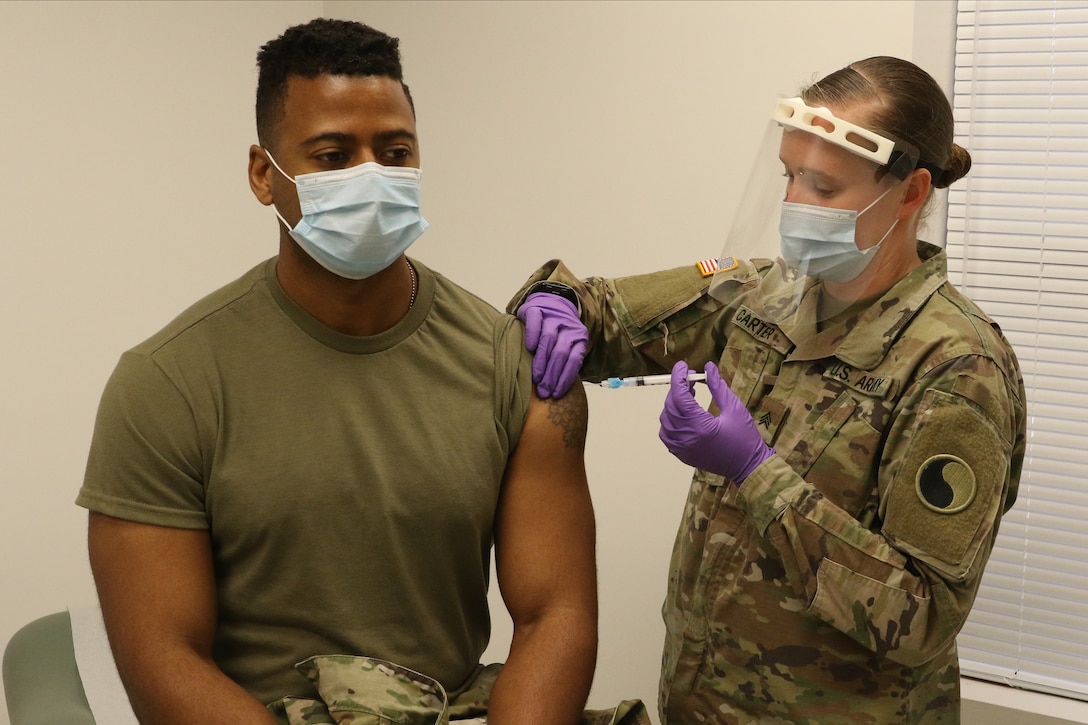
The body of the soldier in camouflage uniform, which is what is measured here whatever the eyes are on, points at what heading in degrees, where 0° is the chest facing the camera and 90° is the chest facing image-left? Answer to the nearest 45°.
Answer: approximately 45°

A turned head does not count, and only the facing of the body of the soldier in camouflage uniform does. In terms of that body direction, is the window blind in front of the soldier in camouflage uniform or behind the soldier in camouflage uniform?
behind

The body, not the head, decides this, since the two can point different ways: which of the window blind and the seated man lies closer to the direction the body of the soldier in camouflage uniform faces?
the seated man

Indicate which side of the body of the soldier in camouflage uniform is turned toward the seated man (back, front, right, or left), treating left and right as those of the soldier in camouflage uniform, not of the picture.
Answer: front
